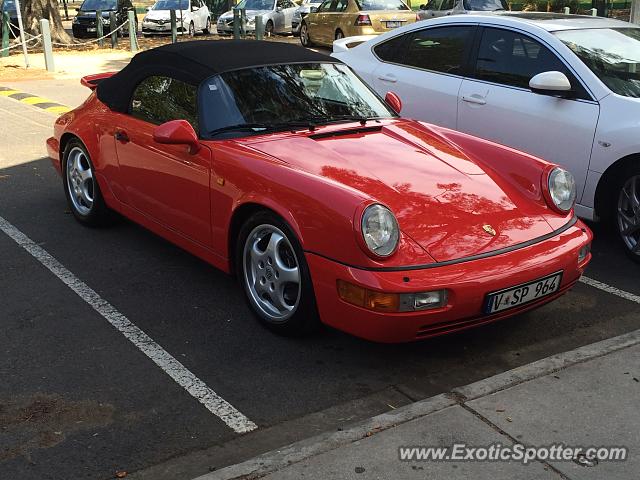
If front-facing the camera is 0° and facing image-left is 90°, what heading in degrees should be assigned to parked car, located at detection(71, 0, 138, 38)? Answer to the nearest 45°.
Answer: approximately 45°

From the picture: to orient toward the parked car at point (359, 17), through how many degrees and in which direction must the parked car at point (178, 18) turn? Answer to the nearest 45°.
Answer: approximately 90° to its left

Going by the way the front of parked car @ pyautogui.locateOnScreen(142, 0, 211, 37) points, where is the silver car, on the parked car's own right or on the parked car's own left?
on the parked car's own left

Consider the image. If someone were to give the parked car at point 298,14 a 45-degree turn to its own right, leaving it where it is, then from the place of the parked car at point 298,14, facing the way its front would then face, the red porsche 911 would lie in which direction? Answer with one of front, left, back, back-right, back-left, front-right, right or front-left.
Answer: left

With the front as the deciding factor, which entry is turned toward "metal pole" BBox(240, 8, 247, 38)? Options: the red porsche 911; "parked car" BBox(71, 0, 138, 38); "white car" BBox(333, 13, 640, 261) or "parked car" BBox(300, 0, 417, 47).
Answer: "parked car" BBox(300, 0, 417, 47)

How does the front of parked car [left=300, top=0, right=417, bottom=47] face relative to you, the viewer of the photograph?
facing away from the viewer and to the left of the viewer

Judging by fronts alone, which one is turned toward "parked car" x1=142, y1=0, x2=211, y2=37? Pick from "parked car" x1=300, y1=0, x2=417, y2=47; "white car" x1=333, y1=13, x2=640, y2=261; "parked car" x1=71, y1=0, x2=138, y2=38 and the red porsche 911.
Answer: "parked car" x1=300, y1=0, x2=417, y2=47

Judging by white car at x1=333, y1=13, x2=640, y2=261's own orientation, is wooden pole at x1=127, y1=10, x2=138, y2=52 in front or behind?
behind

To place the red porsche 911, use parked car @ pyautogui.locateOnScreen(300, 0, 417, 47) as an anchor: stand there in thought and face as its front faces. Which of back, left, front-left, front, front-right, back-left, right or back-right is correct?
back-left

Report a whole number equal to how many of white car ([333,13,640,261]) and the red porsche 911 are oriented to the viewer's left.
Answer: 0

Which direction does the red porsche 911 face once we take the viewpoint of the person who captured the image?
facing the viewer and to the right of the viewer

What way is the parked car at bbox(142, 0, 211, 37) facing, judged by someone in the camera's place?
facing the viewer and to the left of the viewer

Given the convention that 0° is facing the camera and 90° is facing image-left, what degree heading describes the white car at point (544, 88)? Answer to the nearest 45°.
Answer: approximately 315°

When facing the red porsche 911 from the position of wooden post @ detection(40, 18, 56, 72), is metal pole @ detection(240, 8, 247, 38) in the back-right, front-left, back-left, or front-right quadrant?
back-left
